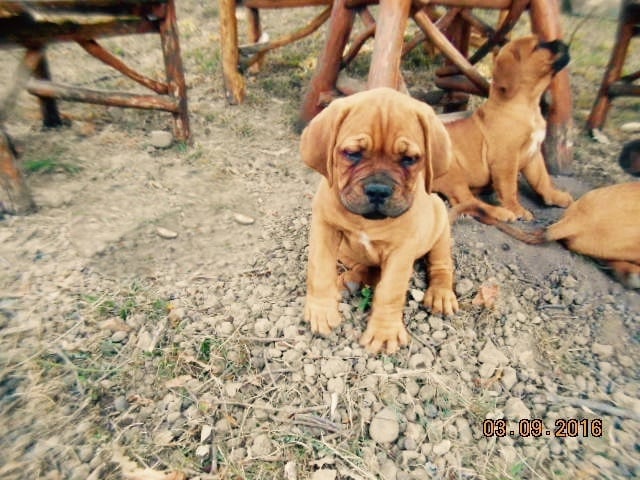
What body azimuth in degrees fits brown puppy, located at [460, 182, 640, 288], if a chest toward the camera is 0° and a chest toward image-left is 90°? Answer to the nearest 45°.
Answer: approximately 270°

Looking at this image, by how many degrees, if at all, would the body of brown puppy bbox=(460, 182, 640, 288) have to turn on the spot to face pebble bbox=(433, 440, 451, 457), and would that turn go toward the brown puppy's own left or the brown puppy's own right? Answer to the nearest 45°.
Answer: approximately 90° to the brown puppy's own right

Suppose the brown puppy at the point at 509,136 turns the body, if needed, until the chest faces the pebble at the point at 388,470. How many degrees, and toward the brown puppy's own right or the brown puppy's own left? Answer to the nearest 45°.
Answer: approximately 90° to the brown puppy's own right

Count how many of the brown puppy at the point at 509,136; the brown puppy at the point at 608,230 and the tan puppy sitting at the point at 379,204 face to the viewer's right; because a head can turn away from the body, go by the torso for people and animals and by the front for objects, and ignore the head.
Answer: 2

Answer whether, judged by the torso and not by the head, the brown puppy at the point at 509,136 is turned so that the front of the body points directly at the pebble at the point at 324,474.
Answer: no

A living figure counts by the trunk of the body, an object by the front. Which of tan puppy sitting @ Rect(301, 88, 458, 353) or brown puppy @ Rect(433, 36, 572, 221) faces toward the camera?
the tan puppy sitting

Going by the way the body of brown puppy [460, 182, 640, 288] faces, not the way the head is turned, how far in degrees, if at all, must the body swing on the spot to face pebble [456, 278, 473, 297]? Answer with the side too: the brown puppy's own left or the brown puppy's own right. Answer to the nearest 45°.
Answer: approximately 135° to the brown puppy's own right

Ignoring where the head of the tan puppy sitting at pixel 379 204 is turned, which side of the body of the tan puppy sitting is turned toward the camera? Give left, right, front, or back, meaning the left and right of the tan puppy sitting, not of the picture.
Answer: front

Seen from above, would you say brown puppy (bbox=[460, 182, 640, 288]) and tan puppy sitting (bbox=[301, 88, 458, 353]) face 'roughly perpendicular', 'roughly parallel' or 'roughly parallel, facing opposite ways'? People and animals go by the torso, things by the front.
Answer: roughly perpendicular

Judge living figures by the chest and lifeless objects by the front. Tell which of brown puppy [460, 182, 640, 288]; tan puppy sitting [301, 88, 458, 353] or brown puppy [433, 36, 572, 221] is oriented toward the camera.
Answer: the tan puppy sitting

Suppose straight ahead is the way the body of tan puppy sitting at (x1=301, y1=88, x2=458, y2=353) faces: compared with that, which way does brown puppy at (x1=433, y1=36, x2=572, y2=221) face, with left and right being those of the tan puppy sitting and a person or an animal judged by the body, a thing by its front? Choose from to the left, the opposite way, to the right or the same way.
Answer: to the left

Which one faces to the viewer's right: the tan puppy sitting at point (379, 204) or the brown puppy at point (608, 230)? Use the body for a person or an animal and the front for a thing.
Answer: the brown puppy

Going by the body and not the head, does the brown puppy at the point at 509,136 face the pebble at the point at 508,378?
no

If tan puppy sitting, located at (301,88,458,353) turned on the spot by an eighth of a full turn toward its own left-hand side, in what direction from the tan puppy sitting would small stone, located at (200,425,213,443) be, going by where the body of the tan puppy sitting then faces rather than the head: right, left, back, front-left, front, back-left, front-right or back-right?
right

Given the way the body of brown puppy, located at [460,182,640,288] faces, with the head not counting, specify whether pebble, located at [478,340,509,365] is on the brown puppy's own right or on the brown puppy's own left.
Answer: on the brown puppy's own right

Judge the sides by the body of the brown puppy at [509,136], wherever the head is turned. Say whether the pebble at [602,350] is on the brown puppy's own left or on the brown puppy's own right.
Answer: on the brown puppy's own right

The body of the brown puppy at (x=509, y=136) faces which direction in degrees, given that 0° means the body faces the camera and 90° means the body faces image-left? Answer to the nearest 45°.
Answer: approximately 270°
